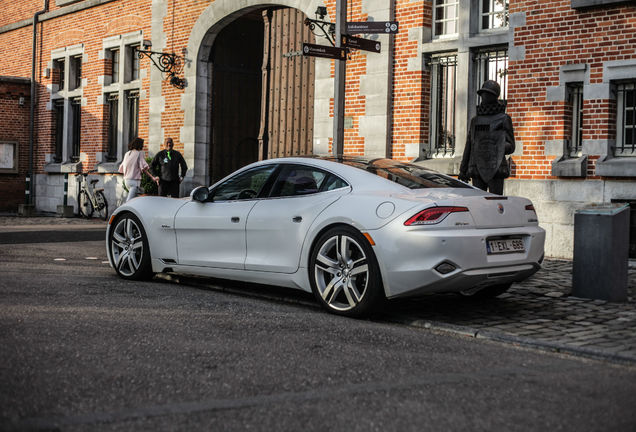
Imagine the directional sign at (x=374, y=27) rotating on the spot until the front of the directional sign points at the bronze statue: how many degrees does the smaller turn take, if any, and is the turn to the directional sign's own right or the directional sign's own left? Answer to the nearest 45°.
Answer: approximately 45° to the directional sign's own left

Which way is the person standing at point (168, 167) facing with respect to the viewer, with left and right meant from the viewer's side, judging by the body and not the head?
facing the viewer

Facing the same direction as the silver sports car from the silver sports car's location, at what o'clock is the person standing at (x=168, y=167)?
The person standing is roughly at 1 o'clock from the silver sports car.

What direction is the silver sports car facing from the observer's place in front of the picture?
facing away from the viewer and to the left of the viewer

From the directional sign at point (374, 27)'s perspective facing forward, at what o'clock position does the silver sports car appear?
The silver sports car is roughly at 12 o'clock from the directional sign.

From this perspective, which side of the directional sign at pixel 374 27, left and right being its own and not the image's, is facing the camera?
front
